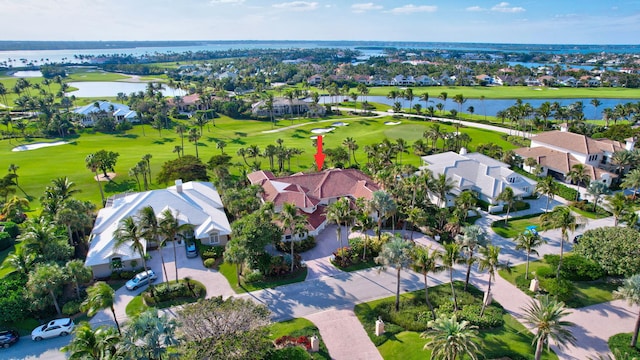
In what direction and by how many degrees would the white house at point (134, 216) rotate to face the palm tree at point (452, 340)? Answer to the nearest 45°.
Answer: approximately 45° to its left

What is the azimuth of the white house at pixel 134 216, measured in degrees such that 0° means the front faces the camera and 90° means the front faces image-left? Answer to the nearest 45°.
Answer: approximately 0°

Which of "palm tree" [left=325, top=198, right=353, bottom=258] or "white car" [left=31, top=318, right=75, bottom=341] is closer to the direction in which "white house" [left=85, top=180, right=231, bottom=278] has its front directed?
the white car

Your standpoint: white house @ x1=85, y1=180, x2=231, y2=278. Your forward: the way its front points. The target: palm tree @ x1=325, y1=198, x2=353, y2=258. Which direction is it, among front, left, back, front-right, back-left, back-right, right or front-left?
front-left

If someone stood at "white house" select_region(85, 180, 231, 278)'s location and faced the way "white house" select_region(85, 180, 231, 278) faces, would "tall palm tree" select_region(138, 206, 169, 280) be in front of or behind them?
in front

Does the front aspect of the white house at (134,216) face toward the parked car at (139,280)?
yes

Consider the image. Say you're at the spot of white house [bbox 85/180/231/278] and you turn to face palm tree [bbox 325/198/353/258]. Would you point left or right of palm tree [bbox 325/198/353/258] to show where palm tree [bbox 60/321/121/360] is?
right

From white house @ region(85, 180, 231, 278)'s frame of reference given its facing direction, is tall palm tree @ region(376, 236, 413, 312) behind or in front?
in front

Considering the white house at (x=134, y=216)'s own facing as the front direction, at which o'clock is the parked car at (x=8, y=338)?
The parked car is roughly at 1 o'clock from the white house.
